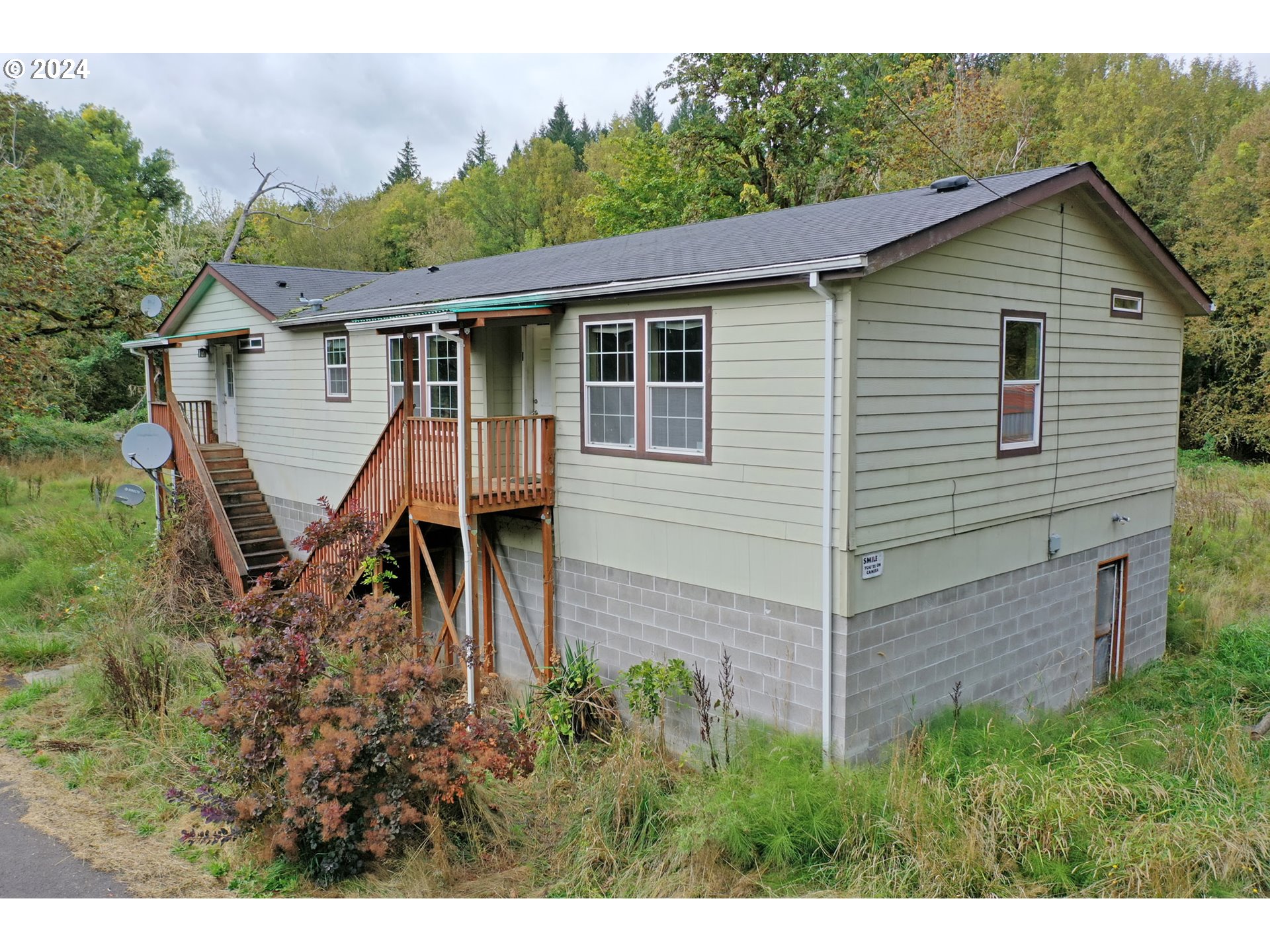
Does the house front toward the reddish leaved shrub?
yes

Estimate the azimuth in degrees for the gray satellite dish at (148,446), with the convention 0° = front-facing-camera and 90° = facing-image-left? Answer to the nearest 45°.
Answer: approximately 45°

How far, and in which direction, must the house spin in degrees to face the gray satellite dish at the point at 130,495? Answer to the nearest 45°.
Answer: approximately 90° to its right

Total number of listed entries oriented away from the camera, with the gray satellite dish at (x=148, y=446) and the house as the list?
0

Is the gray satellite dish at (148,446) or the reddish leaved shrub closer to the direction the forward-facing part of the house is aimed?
the reddish leaved shrub

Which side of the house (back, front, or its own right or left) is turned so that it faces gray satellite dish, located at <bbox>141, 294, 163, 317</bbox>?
right

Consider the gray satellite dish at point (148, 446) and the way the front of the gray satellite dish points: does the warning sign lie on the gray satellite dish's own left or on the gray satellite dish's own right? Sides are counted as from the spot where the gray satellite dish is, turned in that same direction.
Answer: on the gray satellite dish's own left

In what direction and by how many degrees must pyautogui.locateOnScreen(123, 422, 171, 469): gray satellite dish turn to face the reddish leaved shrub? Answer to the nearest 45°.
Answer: approximately 45° to its left
